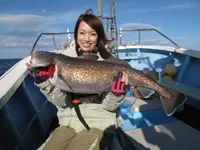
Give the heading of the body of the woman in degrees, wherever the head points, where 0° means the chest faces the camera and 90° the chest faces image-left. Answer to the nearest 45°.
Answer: approximately 0°

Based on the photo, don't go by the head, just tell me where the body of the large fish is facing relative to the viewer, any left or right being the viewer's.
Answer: facing to the left of the viewer
